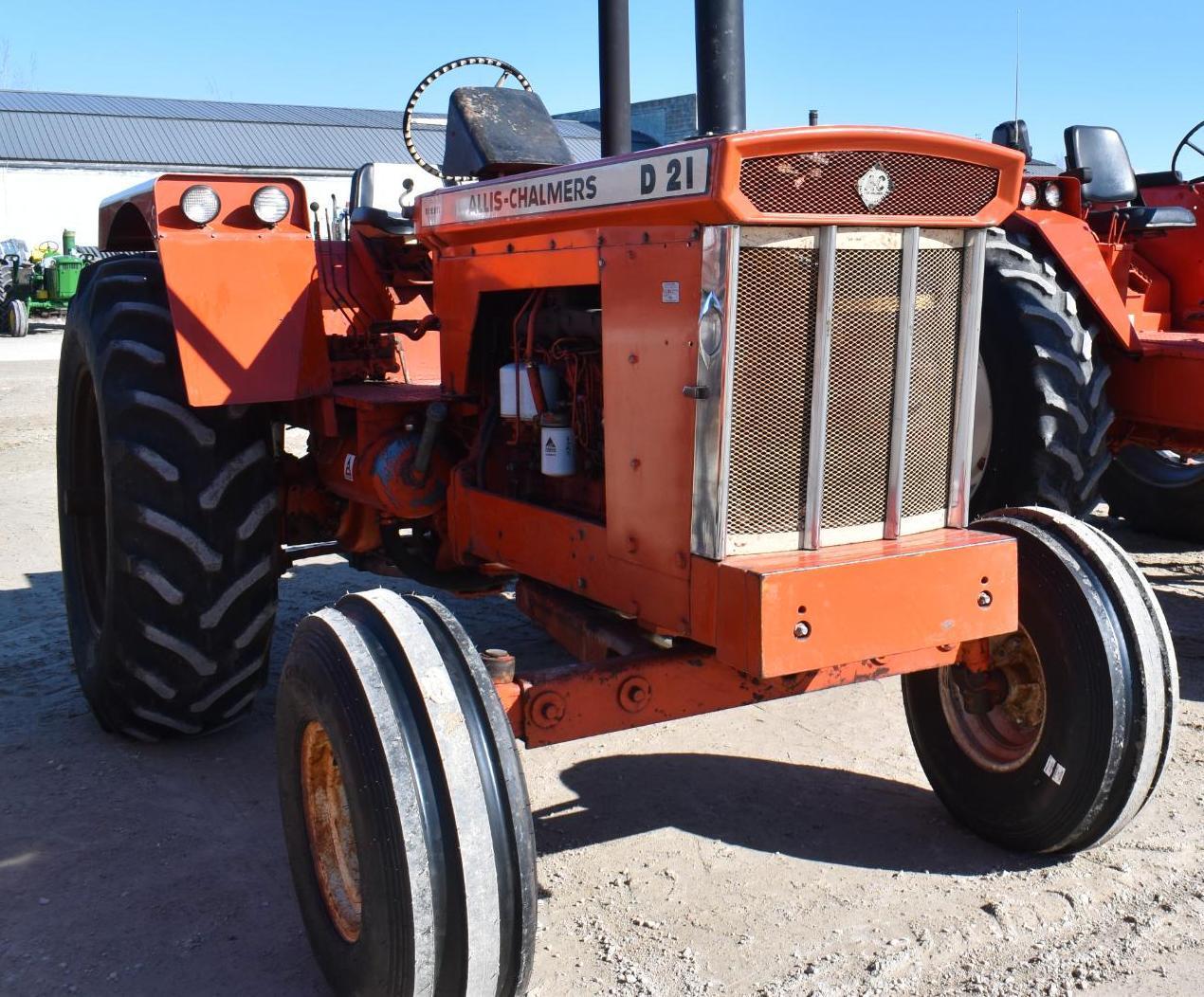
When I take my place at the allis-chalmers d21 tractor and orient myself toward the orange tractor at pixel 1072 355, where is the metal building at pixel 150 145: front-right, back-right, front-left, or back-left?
front-left

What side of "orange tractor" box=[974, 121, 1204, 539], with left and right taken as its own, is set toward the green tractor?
back

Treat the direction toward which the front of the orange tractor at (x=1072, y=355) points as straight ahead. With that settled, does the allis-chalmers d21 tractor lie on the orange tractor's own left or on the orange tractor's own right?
on the orange tractor's own right

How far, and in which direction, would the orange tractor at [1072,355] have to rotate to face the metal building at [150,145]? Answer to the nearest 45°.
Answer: approximately 180°

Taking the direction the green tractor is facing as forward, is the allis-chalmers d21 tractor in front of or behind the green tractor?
in front

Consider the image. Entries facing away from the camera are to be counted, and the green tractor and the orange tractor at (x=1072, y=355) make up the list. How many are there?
0

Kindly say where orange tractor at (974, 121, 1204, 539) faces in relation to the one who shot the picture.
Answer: facing the viewer and to the right of the viewer

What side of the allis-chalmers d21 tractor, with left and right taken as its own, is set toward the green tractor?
back

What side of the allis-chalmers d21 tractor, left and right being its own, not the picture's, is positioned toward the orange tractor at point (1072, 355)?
left

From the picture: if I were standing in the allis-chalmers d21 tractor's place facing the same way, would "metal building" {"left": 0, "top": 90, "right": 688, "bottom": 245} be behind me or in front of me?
behind

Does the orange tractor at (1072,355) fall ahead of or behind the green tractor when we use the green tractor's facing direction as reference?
ahead

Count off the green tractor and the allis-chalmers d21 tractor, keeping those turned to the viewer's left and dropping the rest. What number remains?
0
